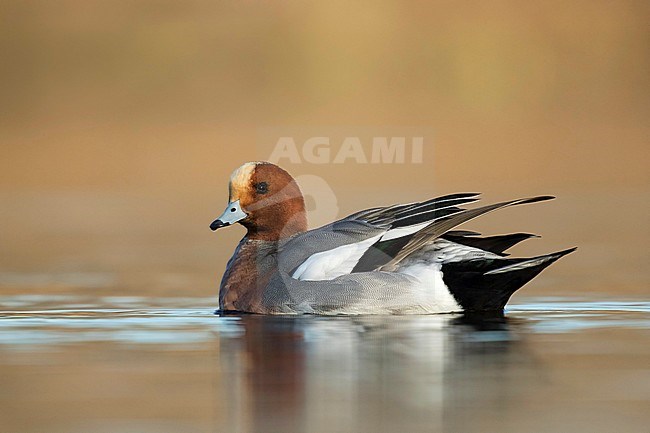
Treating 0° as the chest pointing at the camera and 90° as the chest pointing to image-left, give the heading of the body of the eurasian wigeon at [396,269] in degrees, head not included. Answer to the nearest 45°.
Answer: approximately 90°
